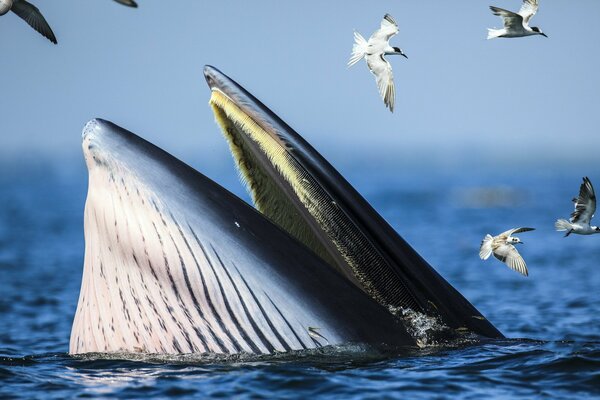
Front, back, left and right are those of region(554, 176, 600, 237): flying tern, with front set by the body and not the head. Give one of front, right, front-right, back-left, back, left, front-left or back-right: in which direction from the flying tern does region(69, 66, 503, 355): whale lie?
back-right

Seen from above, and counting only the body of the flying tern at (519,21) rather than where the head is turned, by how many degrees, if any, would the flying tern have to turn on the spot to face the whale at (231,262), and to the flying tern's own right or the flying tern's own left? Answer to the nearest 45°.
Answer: approximately 135° to the flying tern's own right

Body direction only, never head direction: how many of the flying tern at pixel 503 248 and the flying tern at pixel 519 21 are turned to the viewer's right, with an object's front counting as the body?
2

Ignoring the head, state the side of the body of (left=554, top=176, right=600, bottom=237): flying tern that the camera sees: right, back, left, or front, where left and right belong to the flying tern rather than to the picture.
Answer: right

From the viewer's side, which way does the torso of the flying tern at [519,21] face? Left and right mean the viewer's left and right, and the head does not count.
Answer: facing to the right of the viewer

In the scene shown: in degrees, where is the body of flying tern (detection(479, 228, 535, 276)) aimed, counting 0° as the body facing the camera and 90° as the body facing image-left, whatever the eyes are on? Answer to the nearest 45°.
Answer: approximately 270°
